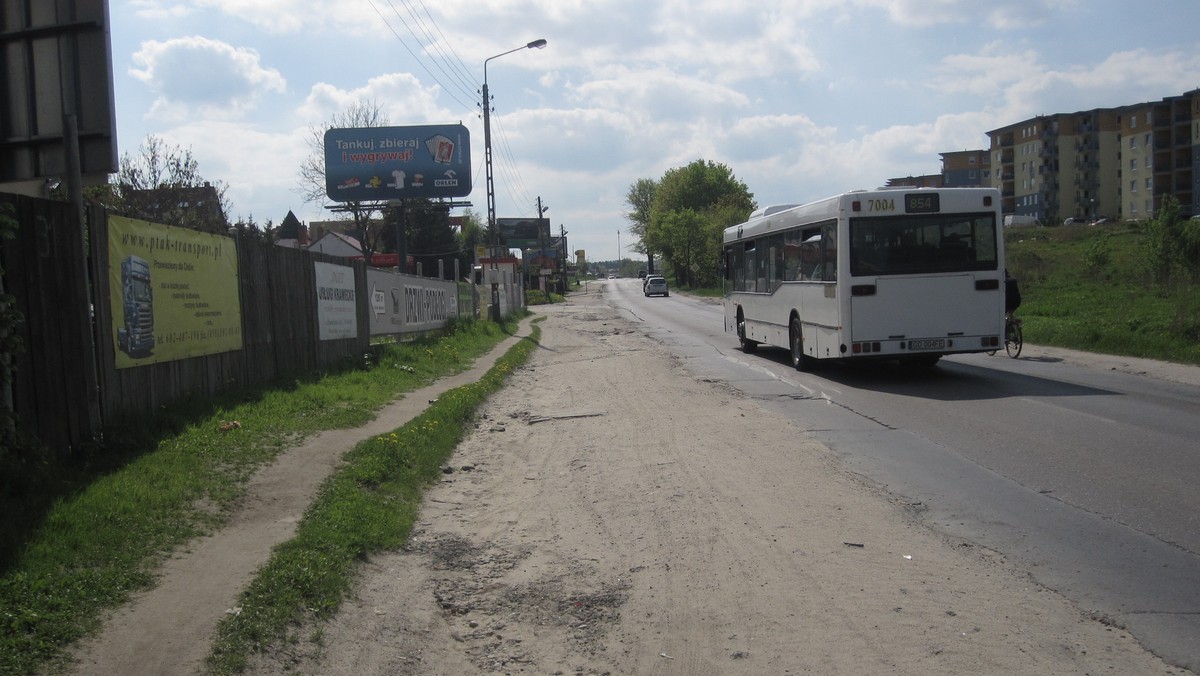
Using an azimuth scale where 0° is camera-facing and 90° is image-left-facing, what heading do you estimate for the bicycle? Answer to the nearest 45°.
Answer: approximately 135°

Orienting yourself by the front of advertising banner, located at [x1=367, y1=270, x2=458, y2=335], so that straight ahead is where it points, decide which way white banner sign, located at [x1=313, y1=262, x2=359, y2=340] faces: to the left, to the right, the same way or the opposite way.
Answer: the same way

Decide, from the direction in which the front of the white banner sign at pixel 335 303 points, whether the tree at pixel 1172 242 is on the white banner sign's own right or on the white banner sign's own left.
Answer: on the white banner sign's own left

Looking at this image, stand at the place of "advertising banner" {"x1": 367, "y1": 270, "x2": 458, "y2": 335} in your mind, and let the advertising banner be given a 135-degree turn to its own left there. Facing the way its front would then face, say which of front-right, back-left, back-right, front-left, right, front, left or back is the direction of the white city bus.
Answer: back-right

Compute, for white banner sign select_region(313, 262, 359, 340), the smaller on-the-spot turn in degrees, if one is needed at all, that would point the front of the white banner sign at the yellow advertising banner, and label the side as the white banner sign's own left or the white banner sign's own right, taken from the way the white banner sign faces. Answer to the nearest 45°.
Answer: approximately 45° to the white banner sign's own right

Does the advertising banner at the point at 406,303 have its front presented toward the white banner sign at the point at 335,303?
no

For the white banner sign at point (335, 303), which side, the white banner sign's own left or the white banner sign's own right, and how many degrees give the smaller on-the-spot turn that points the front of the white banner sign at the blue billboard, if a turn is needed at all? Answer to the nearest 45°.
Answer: approximately 135° to the white banner sign's own left

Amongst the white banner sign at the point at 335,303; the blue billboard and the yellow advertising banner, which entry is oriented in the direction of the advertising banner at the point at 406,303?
the blue billboard

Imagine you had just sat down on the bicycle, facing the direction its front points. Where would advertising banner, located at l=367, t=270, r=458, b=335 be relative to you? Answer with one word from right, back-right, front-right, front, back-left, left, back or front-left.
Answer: front-left

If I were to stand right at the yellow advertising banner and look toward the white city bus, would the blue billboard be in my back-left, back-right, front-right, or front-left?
front-left

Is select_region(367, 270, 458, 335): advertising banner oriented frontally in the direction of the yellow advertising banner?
no

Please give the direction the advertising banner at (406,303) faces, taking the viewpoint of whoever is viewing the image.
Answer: facing the viewer and to the right of the viewer

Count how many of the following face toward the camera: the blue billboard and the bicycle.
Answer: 1

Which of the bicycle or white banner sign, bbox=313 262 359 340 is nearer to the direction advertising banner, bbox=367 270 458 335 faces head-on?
the bicycle

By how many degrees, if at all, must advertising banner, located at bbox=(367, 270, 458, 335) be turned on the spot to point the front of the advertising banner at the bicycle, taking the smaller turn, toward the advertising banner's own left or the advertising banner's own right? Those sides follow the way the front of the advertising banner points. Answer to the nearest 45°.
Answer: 0° — it already faces it

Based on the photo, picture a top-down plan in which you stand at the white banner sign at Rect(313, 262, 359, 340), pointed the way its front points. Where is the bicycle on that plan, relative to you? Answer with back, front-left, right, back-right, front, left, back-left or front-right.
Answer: front-left

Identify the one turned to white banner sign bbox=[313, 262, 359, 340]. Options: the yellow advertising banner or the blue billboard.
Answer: the blue billboard

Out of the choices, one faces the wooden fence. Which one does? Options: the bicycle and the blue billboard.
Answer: the blue billboard

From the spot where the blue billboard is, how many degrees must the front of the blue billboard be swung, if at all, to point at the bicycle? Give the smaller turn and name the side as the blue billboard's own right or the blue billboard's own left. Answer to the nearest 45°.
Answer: approximately 45° to the blue billboard's own left

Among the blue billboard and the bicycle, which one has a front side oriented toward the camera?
the blue billboard

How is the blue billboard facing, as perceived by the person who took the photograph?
facing the viewer
